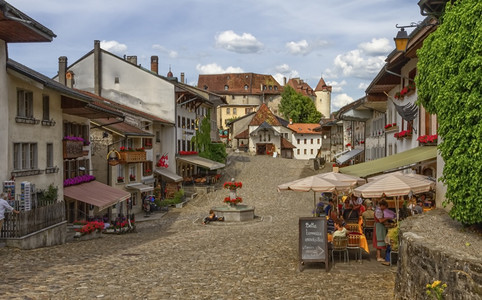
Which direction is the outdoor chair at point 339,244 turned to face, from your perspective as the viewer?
facing away from the viewer

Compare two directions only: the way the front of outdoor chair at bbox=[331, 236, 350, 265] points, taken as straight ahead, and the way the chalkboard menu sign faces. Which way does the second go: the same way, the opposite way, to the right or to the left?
the opposite way

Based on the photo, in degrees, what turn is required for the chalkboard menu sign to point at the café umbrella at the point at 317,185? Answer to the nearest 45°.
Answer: approximately 180°

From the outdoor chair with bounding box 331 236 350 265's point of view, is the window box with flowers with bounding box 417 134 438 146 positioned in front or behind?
in front

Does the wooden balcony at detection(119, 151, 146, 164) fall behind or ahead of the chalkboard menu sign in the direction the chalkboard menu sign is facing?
behind

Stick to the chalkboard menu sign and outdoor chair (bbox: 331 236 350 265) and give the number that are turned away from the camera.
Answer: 1

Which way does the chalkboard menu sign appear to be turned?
toward the camera

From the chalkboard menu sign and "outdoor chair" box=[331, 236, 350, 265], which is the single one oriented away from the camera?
the outdoor chair

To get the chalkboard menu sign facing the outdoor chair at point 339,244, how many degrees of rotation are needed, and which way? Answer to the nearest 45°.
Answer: approximately 135° to its left

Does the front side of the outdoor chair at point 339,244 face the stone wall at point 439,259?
no

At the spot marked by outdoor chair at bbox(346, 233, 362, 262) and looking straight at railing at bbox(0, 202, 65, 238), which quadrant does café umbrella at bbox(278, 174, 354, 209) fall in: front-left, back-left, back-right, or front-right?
front-right

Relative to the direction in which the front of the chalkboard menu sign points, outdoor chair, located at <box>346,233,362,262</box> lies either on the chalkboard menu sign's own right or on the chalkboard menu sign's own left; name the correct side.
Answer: on the chalkboard menu sign's own left
